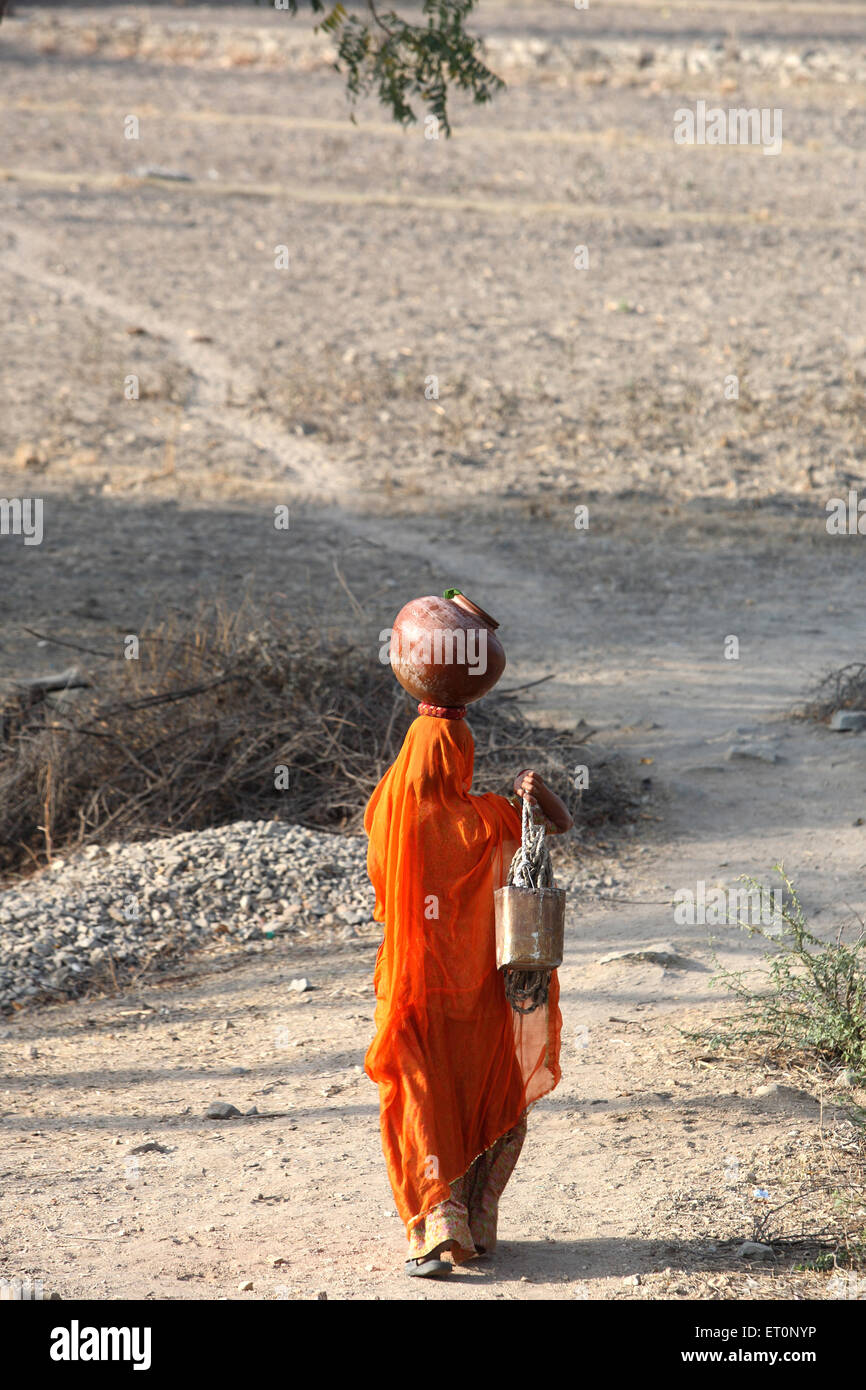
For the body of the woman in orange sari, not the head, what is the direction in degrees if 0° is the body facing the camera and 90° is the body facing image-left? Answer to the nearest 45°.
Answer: approximately 180°

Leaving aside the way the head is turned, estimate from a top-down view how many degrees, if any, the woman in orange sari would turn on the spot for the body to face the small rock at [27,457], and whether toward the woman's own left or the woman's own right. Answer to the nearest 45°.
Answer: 0° — they already face it

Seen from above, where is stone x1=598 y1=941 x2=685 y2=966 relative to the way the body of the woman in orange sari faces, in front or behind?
in front

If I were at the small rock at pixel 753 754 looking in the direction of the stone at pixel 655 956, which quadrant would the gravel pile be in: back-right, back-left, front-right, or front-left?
front-right

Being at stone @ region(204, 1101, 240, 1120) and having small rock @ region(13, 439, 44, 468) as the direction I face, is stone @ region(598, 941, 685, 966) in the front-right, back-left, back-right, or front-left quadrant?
front-right

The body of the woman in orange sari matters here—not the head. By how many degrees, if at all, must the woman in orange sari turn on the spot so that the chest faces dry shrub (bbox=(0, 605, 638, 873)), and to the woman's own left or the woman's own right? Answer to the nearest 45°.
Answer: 0° — they already face it

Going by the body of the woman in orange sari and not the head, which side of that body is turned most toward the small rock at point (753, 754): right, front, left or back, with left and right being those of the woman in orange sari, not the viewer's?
front
